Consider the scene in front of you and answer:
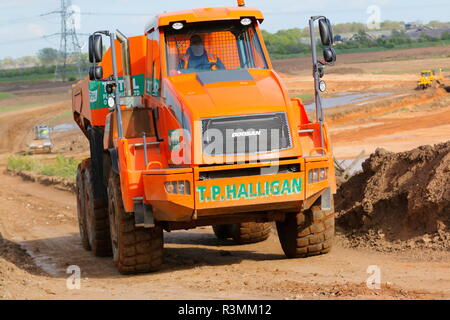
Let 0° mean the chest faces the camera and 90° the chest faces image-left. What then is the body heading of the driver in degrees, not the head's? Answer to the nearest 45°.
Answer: approximately 0°

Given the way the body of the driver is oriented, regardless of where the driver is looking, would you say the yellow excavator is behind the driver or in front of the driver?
behind

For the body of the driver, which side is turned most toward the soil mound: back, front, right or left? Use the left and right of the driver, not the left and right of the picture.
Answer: left

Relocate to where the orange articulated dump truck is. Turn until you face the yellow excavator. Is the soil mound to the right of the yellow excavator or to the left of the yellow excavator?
right
